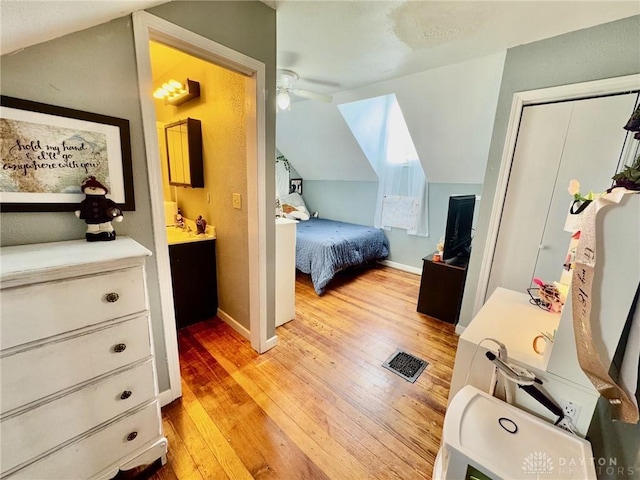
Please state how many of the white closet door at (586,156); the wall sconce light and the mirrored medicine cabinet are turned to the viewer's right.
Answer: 0

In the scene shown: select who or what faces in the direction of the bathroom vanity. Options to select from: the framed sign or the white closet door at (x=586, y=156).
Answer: the white closet door

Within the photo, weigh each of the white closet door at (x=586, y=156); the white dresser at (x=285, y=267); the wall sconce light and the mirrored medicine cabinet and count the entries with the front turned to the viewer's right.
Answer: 1

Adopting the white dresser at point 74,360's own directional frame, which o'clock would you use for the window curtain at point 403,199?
The window curtain is roughly at 10 o'clock from the white dresser.

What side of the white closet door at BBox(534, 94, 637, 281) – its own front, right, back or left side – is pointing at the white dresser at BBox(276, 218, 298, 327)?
front

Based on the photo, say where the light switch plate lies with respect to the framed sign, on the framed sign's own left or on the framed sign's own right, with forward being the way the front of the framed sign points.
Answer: on the framed sign's own left

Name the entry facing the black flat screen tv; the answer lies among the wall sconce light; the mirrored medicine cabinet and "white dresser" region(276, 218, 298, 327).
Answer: the white dresser

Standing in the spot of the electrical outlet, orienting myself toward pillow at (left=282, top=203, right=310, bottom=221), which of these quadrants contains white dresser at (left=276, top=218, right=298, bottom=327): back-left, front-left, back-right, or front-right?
front-left

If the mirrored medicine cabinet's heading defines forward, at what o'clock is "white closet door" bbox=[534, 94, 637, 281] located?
The white closet door is roughly at 9 o'clock from the mirrored medicine cabinet.

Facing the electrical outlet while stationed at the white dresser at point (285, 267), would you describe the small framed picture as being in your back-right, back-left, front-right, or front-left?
back-left

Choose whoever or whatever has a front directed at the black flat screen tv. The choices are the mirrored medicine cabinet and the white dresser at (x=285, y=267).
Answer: the white dresser

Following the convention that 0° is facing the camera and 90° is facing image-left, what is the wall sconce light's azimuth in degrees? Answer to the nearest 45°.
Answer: approximately 45°

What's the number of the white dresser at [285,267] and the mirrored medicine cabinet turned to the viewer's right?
1

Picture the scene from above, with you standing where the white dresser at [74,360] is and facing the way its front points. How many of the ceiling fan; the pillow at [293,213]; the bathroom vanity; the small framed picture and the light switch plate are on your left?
5

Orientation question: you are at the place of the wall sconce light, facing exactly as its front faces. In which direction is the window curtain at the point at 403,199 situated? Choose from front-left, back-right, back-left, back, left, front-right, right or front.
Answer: back-left

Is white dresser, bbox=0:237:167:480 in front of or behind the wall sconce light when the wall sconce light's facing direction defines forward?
in front

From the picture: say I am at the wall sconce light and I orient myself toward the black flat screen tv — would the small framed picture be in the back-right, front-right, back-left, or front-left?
front-left

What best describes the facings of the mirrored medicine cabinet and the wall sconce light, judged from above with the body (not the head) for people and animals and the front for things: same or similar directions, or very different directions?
same or similar directions
